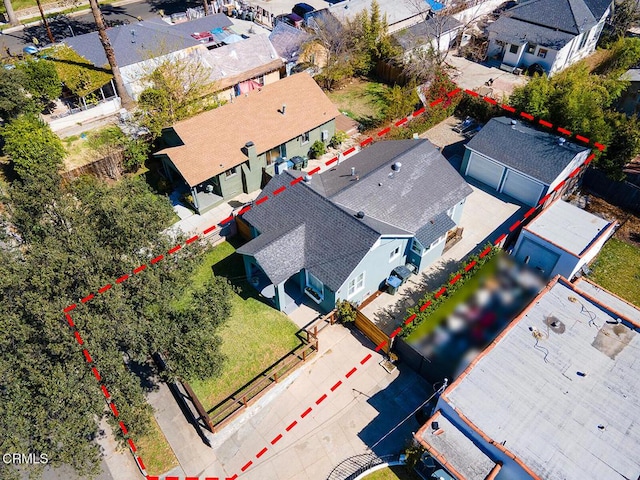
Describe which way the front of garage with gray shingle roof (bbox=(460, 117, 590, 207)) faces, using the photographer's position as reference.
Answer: facing the viewer and to the left of the viewer

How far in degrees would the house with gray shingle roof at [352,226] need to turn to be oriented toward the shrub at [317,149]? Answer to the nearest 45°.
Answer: approximately 135° to its right

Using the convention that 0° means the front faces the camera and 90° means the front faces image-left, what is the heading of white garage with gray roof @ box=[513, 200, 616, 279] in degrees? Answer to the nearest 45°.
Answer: approximately 45°

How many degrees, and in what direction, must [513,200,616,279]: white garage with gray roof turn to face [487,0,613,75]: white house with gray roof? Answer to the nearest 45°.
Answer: approximately 135° to its right

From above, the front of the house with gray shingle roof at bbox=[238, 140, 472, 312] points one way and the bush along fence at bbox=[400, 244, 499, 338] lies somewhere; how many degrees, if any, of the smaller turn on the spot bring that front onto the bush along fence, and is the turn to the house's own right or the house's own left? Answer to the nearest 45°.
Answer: approximately 90° to the house's own left

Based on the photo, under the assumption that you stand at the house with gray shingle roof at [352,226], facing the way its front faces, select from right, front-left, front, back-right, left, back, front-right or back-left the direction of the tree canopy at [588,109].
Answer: back

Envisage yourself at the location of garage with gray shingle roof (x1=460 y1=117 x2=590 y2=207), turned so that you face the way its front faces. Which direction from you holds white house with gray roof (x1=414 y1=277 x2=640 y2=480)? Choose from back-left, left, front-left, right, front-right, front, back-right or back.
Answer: front-left

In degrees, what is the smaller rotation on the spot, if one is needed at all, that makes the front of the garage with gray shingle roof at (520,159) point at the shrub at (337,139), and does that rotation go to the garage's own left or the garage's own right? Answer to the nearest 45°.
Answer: approximately 45° to the garage's own right

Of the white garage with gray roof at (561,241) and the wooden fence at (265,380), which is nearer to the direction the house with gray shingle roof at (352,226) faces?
the wooden fence

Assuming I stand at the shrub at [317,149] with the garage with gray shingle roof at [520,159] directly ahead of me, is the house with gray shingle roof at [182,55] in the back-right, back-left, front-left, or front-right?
back-left

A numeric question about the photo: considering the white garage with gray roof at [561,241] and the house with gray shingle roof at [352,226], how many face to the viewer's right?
0

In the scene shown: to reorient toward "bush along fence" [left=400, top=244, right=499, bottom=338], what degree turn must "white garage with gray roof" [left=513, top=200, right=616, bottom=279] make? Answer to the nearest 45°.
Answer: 0° — it already faces it

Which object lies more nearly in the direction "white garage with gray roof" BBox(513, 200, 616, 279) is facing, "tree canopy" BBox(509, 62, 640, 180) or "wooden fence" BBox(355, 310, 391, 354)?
the wooden fence

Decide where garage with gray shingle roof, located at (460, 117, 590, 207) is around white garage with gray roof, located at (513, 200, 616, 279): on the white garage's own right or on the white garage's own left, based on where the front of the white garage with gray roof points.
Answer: on the white garage's own right
